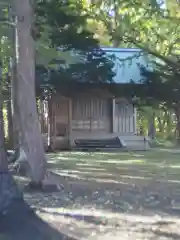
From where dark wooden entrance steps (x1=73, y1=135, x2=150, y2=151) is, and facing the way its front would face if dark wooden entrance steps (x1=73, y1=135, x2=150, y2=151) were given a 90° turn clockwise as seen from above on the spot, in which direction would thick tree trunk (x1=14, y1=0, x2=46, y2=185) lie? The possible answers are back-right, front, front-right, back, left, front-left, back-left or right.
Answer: left

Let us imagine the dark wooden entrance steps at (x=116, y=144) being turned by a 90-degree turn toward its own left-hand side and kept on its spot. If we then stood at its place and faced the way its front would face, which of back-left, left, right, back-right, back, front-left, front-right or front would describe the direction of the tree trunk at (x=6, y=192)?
right

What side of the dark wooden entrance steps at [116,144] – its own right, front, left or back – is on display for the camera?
front
